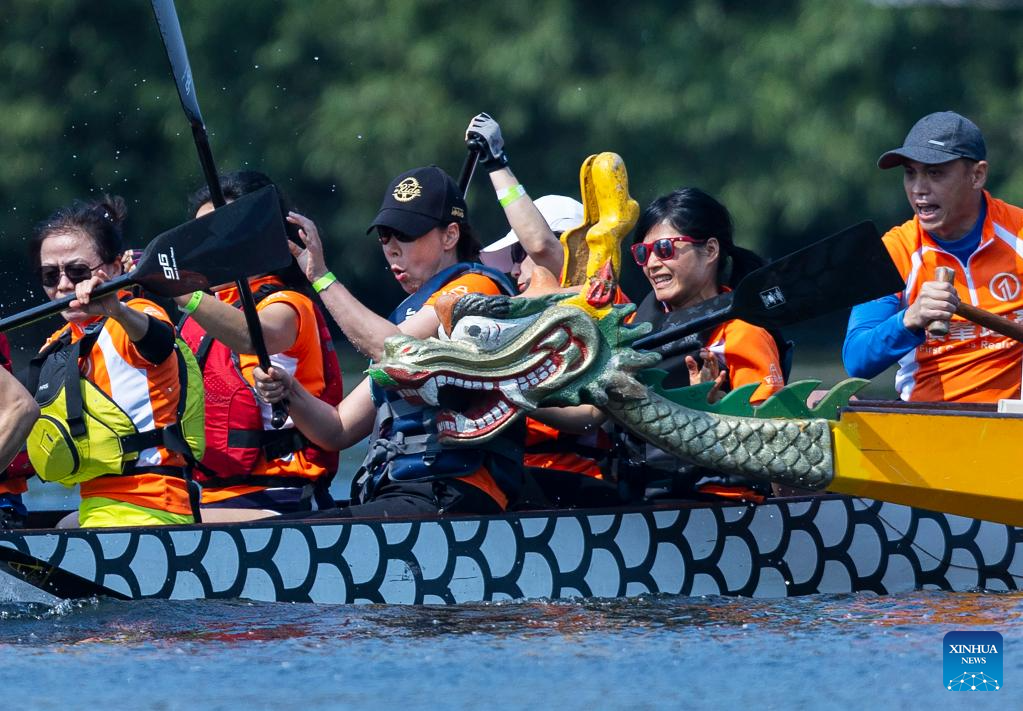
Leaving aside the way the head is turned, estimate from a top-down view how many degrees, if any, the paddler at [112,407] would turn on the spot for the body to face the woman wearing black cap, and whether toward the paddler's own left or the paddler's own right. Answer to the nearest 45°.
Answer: approximately 135° to the paddler's own left

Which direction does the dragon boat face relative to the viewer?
to the viewer's left

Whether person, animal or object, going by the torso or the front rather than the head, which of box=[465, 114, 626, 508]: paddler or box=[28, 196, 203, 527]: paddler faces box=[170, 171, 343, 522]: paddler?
box=[465, 114, 626, 508]: paddler

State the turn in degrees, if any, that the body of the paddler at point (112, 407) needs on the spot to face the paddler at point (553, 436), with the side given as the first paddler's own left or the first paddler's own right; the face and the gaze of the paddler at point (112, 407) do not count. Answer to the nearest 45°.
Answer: approximately 135° to the first paddler's own left

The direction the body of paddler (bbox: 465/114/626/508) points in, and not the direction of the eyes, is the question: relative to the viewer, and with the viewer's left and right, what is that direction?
facing to the left of the viewer

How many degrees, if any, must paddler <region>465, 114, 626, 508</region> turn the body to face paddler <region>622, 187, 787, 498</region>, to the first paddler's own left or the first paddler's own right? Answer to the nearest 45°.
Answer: approximately 180°

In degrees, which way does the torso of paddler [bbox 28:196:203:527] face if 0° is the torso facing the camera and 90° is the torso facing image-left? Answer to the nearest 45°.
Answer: approximately 45°
